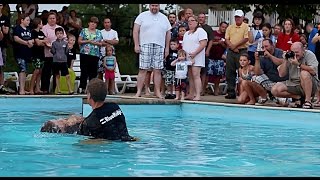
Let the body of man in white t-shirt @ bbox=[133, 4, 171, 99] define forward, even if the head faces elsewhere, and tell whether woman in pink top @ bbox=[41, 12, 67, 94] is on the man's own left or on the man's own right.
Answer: on the man's own right

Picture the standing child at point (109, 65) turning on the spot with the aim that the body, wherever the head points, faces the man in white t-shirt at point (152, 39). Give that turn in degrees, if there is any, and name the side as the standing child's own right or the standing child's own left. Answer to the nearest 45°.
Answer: approximately 45° to the standing child's own left

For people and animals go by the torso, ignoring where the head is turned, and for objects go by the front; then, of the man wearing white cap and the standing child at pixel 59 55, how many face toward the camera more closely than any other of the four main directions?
2
